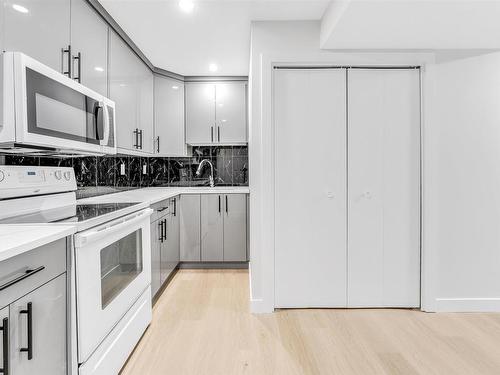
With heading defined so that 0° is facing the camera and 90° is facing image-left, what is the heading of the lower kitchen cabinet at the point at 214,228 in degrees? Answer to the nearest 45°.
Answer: approximately 0°

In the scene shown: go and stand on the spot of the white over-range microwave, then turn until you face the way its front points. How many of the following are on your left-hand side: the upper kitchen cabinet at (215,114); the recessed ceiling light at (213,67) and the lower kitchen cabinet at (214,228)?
3

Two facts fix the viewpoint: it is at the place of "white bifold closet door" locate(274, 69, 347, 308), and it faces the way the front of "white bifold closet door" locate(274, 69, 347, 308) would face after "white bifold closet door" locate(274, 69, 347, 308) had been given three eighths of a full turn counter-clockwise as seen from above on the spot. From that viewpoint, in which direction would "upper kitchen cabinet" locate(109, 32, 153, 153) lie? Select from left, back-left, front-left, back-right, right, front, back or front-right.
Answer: back-left

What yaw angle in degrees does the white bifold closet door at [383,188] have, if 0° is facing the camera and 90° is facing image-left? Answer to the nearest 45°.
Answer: approximately 0°

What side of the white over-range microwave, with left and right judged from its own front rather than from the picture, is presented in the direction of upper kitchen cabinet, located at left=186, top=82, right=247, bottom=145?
left

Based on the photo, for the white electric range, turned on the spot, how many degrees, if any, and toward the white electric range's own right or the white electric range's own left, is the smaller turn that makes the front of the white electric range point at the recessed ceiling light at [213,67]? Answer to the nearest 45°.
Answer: approximately 90° to the white electric range's own left

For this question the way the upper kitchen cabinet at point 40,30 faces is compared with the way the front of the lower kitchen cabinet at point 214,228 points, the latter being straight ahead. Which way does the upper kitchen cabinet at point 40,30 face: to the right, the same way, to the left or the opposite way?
to the left

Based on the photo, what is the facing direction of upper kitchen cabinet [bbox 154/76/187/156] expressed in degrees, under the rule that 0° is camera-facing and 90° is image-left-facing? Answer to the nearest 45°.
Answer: approximately 315°

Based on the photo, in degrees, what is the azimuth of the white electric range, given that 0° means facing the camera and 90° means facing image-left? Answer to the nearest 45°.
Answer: approximately 315°

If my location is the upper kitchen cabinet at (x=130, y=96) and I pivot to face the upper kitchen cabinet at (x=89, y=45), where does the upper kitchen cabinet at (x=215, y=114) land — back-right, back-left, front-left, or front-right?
back-left
